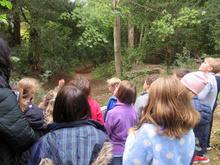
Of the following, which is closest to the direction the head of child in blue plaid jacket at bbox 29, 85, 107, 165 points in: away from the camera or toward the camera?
away from the camera

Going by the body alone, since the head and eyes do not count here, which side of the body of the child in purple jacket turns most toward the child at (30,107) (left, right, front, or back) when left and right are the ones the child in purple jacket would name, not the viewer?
left

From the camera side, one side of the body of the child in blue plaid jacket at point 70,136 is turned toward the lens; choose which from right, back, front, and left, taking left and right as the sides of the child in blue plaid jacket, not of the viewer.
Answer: back

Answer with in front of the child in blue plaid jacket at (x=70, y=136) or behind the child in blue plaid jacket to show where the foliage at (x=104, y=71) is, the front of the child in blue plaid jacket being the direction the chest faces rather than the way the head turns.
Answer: in front

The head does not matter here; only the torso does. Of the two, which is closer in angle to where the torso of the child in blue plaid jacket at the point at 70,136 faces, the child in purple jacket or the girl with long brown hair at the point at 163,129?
the child in purple jacket

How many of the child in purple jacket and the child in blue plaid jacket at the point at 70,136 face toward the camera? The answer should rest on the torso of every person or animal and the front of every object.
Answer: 0

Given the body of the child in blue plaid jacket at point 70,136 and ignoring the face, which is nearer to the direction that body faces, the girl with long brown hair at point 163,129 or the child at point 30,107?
the child

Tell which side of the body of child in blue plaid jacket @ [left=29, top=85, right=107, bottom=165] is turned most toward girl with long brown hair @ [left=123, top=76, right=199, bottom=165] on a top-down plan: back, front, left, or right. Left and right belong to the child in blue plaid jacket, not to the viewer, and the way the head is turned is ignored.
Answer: right

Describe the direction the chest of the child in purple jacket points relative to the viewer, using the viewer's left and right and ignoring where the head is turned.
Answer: facing away from the viewer and to the left of the viewer

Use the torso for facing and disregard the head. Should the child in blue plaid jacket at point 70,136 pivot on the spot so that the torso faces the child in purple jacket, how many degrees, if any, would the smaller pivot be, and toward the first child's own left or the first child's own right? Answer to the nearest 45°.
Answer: approximately 45° to the first child's own right

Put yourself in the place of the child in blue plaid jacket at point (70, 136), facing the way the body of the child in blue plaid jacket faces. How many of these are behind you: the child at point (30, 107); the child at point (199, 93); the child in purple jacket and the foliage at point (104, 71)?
0

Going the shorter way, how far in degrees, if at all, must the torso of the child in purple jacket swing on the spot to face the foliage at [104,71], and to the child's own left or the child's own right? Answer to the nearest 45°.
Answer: approximately 45° to the child's own right

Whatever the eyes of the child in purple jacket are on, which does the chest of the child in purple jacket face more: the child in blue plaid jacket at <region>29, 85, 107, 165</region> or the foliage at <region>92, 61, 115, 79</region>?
the foliage

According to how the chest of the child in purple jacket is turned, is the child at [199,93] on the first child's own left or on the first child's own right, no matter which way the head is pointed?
on the first child's own right

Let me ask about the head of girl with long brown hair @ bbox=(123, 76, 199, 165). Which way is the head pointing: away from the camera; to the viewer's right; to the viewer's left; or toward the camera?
away from the camera
